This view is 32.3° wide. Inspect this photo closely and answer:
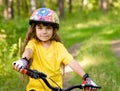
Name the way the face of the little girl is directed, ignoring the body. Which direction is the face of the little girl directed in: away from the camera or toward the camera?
toward the camera

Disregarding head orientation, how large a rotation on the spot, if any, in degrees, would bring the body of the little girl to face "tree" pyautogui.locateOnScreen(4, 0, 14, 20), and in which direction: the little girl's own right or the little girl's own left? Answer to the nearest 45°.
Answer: approximately 180°

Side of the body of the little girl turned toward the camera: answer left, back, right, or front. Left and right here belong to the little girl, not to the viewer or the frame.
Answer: front
